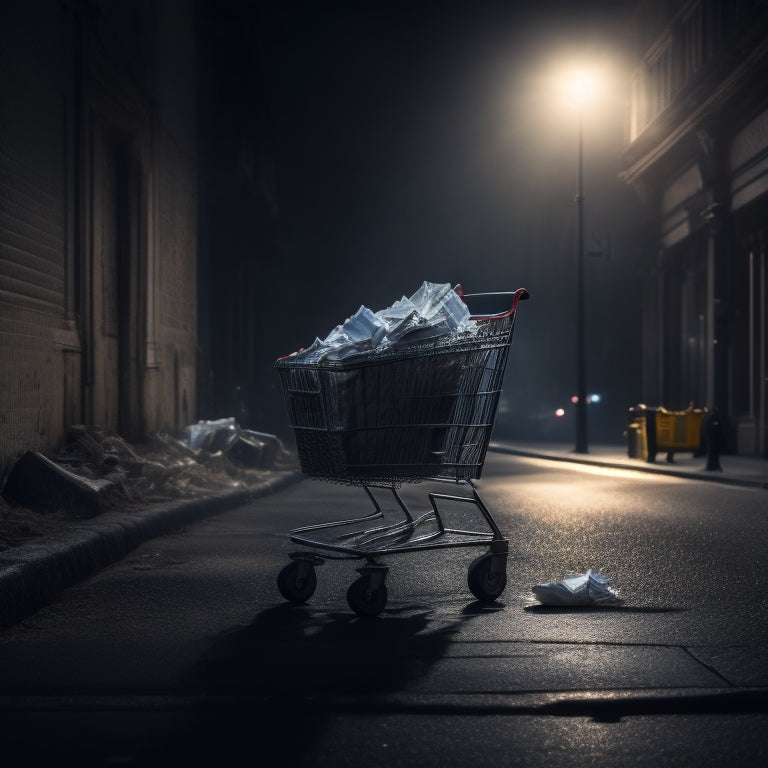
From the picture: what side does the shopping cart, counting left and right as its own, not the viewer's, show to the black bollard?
back

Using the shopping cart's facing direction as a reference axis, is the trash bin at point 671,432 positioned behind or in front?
behind

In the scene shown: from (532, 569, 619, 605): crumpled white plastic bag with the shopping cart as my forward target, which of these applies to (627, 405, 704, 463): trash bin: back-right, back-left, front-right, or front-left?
back-right

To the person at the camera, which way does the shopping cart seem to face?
facing the viewer and to the left of the viewer
